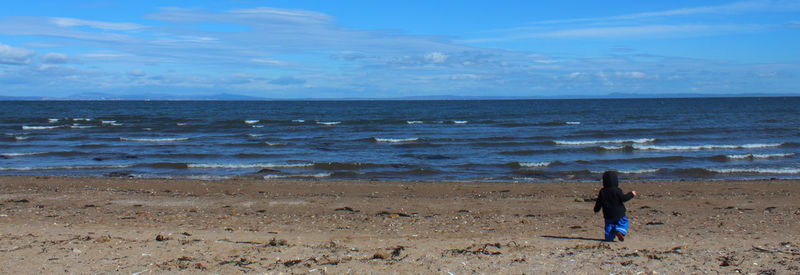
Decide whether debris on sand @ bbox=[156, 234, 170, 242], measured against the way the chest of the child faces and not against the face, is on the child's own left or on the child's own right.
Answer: on the child's own left

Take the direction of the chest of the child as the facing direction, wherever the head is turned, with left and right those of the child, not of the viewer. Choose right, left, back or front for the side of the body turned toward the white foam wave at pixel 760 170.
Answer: front

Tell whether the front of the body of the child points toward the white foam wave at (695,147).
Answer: yes

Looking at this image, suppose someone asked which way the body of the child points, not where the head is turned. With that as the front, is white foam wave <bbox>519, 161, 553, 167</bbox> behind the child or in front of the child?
in front

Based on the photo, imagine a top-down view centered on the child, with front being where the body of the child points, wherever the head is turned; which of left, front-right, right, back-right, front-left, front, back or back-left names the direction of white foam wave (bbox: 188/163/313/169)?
front-left

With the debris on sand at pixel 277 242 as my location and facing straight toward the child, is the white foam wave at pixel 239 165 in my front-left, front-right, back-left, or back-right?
back-left

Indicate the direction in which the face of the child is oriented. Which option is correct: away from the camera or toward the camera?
away from the camera

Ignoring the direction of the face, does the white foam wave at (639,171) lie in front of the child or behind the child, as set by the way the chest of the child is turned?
in front

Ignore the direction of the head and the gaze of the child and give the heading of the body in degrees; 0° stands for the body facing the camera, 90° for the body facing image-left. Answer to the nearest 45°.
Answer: approximately 180°

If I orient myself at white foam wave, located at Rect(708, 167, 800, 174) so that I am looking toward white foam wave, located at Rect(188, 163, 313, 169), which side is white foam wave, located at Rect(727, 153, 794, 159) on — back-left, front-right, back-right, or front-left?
back-right

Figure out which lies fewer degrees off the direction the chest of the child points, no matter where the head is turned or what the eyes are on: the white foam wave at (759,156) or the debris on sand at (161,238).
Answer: the white foam wave
